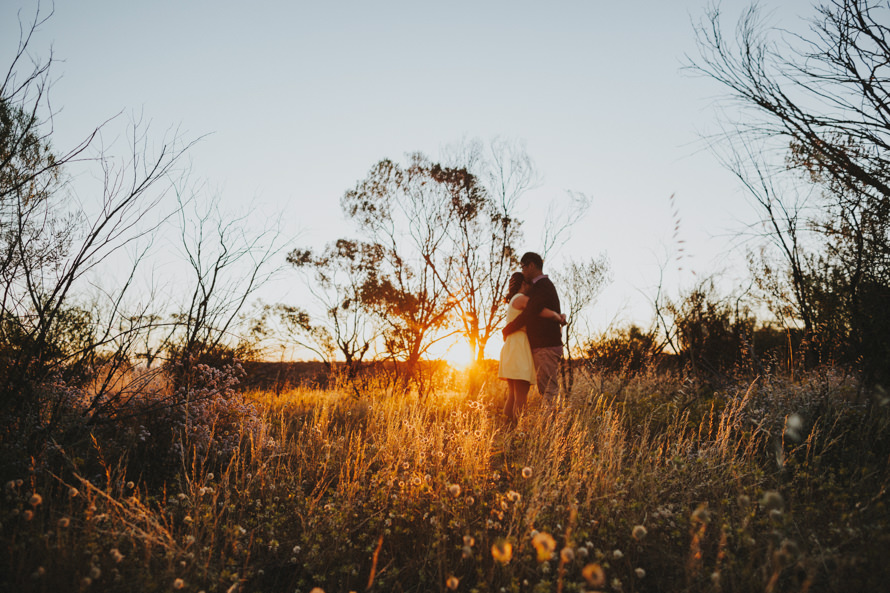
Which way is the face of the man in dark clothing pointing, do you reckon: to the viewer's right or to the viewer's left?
to the viewer's left

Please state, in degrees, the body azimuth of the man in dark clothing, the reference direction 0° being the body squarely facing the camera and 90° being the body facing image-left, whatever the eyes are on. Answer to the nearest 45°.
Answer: approximately 90°
